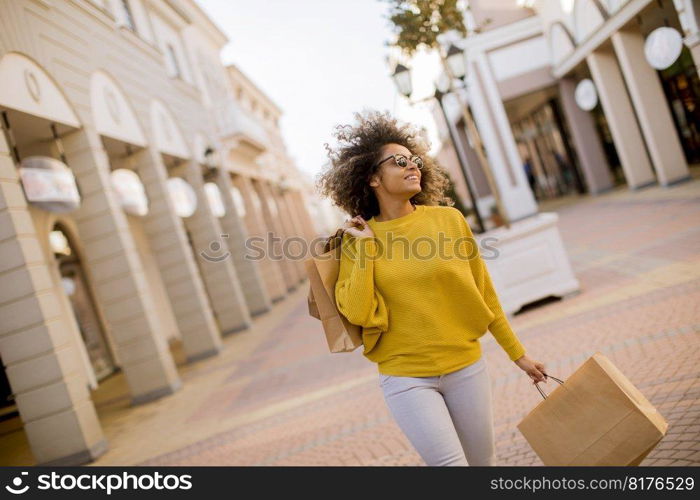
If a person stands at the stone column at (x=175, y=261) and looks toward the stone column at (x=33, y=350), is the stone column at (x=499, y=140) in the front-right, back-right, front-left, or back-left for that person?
back-left

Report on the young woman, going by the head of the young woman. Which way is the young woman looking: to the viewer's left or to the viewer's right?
to the viewer's right

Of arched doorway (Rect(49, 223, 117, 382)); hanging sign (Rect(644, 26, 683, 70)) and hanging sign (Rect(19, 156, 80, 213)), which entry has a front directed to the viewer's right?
the arched doorway

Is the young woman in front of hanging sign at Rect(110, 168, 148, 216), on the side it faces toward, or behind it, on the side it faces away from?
in front

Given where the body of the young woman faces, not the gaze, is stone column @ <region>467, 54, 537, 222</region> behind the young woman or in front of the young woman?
behind

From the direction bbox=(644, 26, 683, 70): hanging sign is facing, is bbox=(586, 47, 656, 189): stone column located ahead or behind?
behind

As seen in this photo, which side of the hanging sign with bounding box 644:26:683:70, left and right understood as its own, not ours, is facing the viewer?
front

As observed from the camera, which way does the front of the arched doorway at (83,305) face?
facing to the right of the viewer

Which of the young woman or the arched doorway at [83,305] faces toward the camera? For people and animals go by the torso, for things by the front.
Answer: the young woman

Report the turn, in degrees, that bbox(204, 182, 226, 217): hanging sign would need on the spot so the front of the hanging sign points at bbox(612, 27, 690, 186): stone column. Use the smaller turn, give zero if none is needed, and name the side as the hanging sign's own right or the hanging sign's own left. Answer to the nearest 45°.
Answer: approximately 45° to the hanging sign's own left

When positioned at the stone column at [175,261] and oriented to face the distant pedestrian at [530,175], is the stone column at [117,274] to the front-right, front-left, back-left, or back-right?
back-right

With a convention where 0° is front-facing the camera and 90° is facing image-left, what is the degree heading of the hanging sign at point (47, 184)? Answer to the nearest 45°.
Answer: approximately 0°
